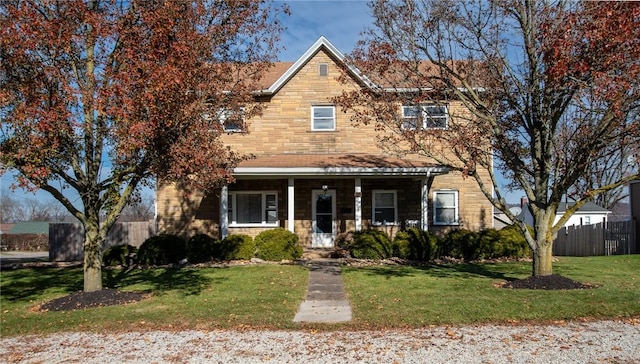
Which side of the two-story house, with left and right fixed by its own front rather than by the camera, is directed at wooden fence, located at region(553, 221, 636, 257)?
left

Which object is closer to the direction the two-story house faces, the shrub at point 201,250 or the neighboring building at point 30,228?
the shrub

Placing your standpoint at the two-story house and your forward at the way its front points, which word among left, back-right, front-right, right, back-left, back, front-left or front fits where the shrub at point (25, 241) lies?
back-right

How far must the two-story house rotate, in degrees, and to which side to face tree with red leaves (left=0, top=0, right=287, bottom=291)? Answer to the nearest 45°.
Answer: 0° — it already faces it

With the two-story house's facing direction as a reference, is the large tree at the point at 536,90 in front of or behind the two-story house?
in front

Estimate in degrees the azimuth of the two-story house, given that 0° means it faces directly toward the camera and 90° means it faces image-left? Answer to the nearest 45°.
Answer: approximately 0°

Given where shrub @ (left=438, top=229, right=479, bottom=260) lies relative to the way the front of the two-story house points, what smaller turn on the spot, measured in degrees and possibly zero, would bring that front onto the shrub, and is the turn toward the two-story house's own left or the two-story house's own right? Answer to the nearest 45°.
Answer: approximately 45° to the two-story house's own left

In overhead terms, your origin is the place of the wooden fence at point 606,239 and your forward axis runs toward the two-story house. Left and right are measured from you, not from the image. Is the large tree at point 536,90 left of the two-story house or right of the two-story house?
left

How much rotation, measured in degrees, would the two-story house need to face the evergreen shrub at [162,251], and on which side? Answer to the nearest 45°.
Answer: approximately 45° to its right
